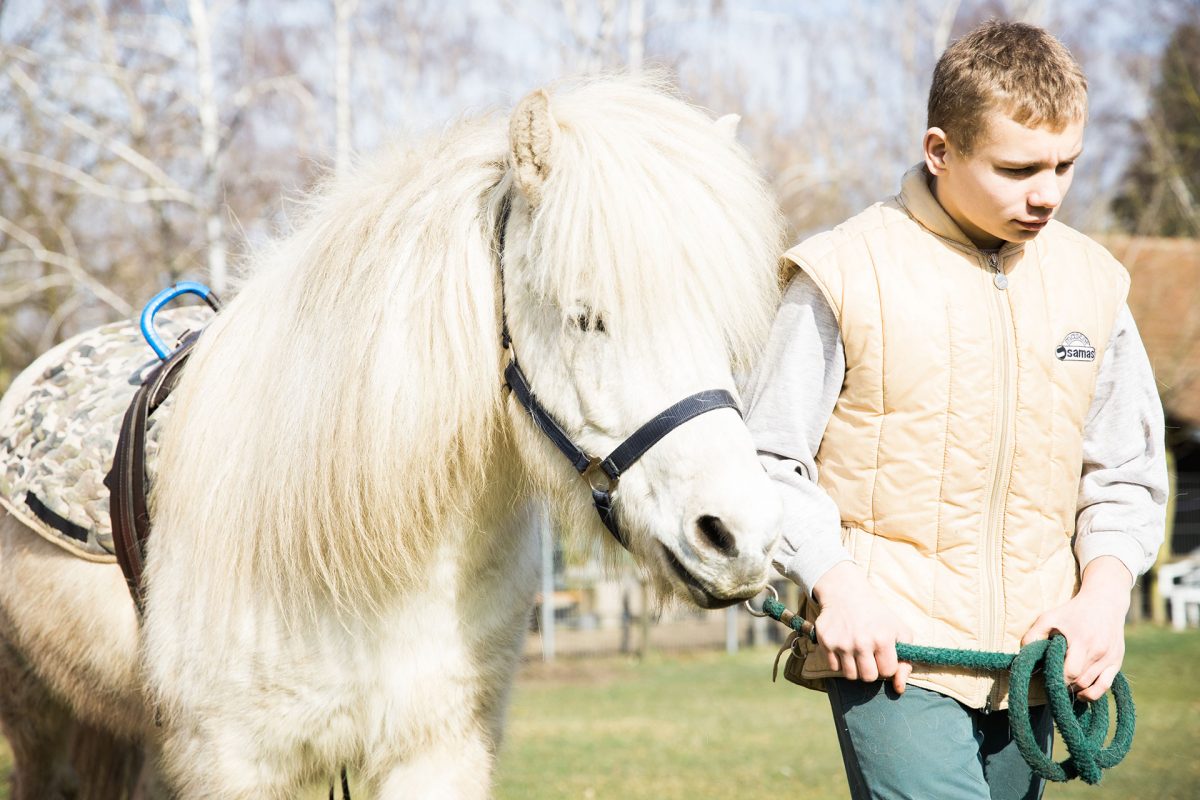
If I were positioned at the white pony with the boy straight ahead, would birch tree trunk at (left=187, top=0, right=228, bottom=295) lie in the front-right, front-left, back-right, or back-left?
back-left

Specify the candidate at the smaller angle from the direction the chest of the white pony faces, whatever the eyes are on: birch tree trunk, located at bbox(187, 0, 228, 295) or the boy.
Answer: the boy

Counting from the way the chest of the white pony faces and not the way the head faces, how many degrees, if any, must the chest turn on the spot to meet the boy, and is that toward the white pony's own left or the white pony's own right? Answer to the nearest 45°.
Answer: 0° — it already faces them

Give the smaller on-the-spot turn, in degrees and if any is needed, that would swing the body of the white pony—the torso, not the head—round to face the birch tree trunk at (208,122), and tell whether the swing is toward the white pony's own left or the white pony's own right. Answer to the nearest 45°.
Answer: approximately 135° to the white pony's own left

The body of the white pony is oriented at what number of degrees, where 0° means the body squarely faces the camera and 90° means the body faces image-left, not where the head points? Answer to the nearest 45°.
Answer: approximately 315°

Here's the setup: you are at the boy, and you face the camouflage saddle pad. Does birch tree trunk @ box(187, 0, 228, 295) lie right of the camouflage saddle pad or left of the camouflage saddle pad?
right
